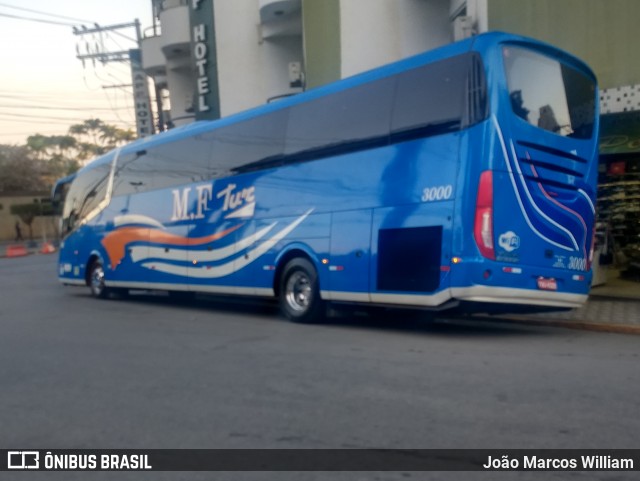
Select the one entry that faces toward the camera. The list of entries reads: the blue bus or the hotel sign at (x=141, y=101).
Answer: the hotel sign

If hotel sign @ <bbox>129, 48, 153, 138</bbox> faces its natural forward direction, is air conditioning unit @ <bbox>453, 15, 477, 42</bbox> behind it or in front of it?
in front

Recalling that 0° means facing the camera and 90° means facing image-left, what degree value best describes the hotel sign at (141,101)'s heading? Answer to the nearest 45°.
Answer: approximately 0°

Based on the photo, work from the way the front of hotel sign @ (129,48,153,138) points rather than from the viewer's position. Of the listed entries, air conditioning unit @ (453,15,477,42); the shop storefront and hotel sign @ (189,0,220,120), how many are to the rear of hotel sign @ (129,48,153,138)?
0

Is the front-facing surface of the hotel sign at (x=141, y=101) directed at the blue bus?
yes

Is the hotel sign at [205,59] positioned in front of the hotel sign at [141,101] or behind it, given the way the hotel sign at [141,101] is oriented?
in front

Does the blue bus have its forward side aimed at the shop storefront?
no

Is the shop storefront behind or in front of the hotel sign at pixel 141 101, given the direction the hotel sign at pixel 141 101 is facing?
in front

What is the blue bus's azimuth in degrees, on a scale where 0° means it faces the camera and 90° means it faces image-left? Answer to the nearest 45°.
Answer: approximately 135°

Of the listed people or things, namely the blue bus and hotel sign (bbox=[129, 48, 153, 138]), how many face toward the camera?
1

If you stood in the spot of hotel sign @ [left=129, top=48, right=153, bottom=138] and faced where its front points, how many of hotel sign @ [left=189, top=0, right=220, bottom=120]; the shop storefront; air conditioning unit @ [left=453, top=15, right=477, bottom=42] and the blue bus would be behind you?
0
